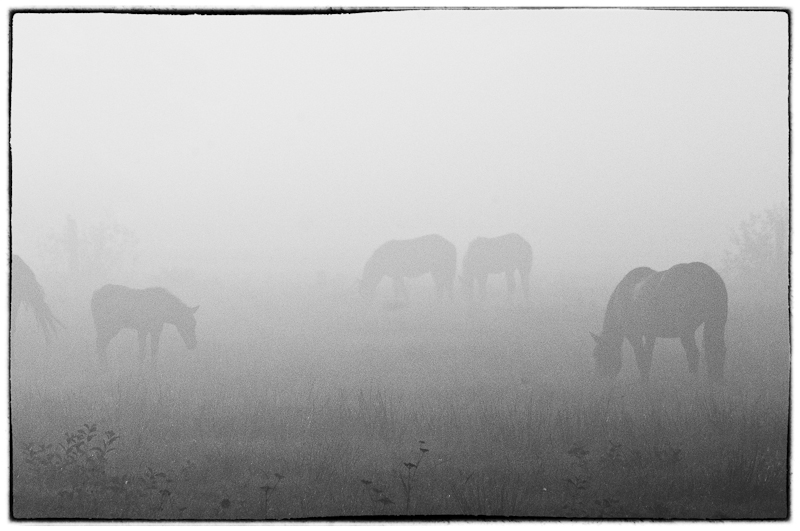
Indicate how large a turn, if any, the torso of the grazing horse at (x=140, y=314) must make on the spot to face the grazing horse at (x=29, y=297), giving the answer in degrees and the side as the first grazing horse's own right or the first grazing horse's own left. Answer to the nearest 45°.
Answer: approximately 180°

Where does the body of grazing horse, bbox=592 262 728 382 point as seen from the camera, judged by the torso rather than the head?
to the viewer's left

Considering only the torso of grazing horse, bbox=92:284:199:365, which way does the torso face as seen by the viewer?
to the viewer's right

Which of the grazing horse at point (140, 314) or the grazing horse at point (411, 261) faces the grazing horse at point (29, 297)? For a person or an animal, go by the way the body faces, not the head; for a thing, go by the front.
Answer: the grazing horse at point (411, 261)

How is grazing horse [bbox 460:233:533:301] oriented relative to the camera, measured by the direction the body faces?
to the viewer's left

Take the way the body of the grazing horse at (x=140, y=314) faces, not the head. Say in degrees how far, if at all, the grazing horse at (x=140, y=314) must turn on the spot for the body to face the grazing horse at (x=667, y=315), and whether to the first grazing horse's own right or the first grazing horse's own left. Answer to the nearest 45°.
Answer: approximately 45° to the first grazing horse's own right

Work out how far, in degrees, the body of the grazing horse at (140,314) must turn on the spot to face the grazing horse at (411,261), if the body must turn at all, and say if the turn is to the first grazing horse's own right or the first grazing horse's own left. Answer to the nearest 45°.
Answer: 0° — it already faces it
